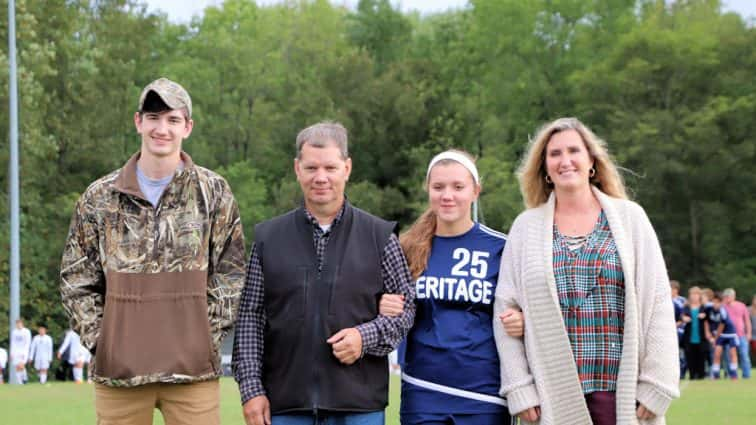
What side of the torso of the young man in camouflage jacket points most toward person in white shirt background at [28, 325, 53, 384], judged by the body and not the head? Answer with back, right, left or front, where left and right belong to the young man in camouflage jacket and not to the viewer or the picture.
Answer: back

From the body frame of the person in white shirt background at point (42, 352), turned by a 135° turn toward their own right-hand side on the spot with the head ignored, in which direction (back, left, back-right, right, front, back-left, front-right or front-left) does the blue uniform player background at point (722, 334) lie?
back

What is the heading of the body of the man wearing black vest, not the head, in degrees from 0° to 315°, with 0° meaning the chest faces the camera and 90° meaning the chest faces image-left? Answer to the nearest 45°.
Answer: approximately 0°

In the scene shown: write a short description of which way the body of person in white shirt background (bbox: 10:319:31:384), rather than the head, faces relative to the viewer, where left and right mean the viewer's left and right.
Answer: facing the viewer

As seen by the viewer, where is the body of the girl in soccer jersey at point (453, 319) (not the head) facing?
toward the camera

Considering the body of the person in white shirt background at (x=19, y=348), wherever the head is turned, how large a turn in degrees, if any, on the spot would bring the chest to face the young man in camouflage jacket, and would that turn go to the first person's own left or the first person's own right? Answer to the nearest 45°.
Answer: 0° — they already face them

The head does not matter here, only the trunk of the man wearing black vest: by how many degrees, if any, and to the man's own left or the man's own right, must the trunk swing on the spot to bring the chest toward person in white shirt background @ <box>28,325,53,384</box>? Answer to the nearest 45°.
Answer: approximately 180°

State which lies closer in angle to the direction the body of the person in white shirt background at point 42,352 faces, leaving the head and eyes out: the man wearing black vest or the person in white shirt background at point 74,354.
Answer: the man wearing black vest

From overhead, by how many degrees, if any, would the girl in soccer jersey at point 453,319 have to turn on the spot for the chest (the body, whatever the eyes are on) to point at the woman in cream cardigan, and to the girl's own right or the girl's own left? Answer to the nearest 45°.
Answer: approximately 90° to the girl's own left
